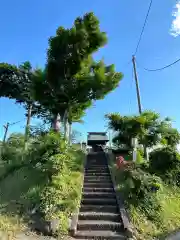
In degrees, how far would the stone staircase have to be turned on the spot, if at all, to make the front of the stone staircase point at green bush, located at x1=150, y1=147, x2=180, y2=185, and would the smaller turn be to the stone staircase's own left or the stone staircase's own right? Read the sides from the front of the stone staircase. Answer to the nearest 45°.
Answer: approximately 135° to the stone staircase's own left

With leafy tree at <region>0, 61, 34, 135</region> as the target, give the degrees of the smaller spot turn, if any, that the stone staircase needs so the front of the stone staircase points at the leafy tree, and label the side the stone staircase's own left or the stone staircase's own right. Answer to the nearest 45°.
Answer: approximately 135° to the stone staircase's own right

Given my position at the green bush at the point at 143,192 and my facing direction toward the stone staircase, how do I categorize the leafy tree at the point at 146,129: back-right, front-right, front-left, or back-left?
back-right

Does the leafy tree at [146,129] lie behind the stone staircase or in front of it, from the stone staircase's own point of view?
behind

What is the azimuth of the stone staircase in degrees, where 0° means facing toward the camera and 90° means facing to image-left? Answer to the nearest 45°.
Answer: approximately 0°
